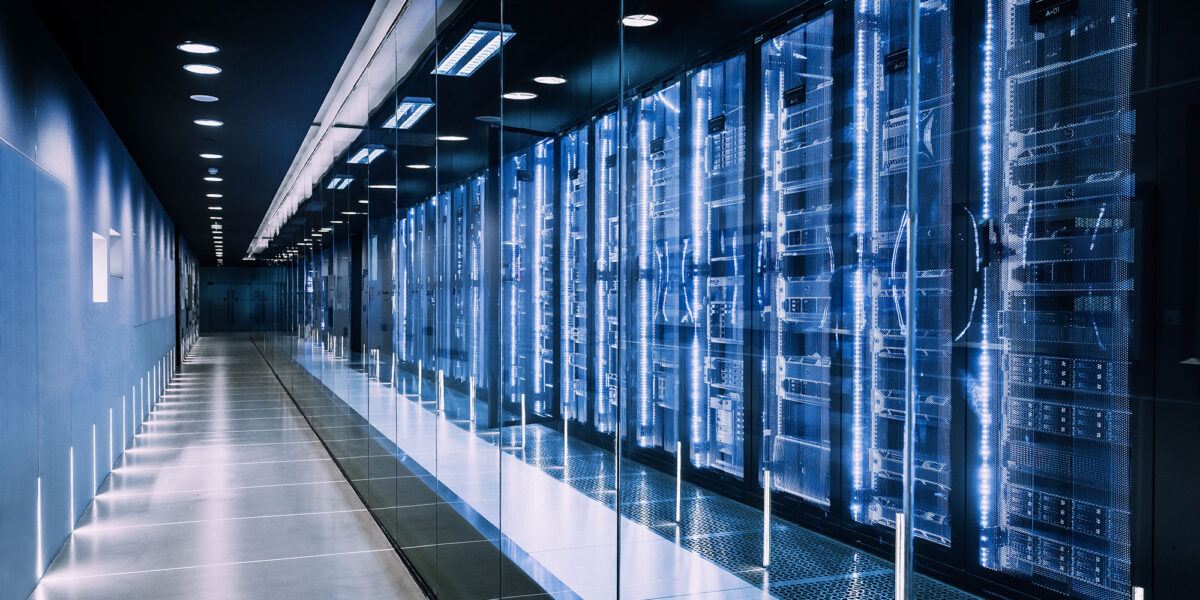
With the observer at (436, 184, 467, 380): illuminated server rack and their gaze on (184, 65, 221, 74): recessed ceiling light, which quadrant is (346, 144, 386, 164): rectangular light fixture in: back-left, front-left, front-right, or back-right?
front-right

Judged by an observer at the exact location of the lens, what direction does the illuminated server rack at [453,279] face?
facing the viewer and to the left of the viewer

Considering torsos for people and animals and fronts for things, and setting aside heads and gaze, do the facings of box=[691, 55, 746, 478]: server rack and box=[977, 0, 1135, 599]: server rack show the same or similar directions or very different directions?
same or similar directions

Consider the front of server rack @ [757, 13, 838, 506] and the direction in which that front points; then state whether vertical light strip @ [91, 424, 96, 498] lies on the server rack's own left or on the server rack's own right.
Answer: on the server rack's own right

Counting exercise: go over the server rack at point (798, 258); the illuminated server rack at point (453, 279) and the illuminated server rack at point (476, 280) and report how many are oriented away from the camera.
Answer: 0

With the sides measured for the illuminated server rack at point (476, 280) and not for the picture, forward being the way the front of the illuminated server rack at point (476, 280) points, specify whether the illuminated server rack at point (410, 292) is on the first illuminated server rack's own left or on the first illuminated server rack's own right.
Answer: on the first illuminated server rack's own right

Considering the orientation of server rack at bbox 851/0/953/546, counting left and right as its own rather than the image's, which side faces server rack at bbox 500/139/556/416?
right

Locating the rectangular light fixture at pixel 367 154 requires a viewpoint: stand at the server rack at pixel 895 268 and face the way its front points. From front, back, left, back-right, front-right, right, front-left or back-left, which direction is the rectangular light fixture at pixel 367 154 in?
right

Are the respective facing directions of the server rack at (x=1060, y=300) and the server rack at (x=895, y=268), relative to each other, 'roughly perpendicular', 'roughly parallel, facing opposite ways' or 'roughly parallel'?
roughly parallel

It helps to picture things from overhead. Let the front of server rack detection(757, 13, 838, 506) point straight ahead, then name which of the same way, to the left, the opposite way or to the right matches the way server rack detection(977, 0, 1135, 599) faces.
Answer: the same way

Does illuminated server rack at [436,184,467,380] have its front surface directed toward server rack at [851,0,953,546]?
no

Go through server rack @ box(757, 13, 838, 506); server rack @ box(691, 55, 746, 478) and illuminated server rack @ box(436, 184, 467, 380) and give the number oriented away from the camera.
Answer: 0

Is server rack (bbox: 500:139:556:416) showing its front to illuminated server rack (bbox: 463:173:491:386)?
no

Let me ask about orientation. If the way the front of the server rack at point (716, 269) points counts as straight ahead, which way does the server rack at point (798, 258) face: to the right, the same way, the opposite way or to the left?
the same way

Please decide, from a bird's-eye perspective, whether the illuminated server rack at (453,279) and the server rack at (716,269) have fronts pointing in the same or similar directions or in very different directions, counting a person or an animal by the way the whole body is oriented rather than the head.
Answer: same or similar directions

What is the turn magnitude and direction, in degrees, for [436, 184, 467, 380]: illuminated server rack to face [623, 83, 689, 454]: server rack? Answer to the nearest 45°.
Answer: approximately 45° to its left

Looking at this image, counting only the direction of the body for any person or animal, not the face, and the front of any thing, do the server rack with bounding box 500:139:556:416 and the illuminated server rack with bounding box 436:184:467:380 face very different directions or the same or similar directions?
same or similar directions

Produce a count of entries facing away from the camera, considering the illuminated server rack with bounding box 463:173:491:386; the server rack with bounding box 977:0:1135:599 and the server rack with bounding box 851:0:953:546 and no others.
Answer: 0
